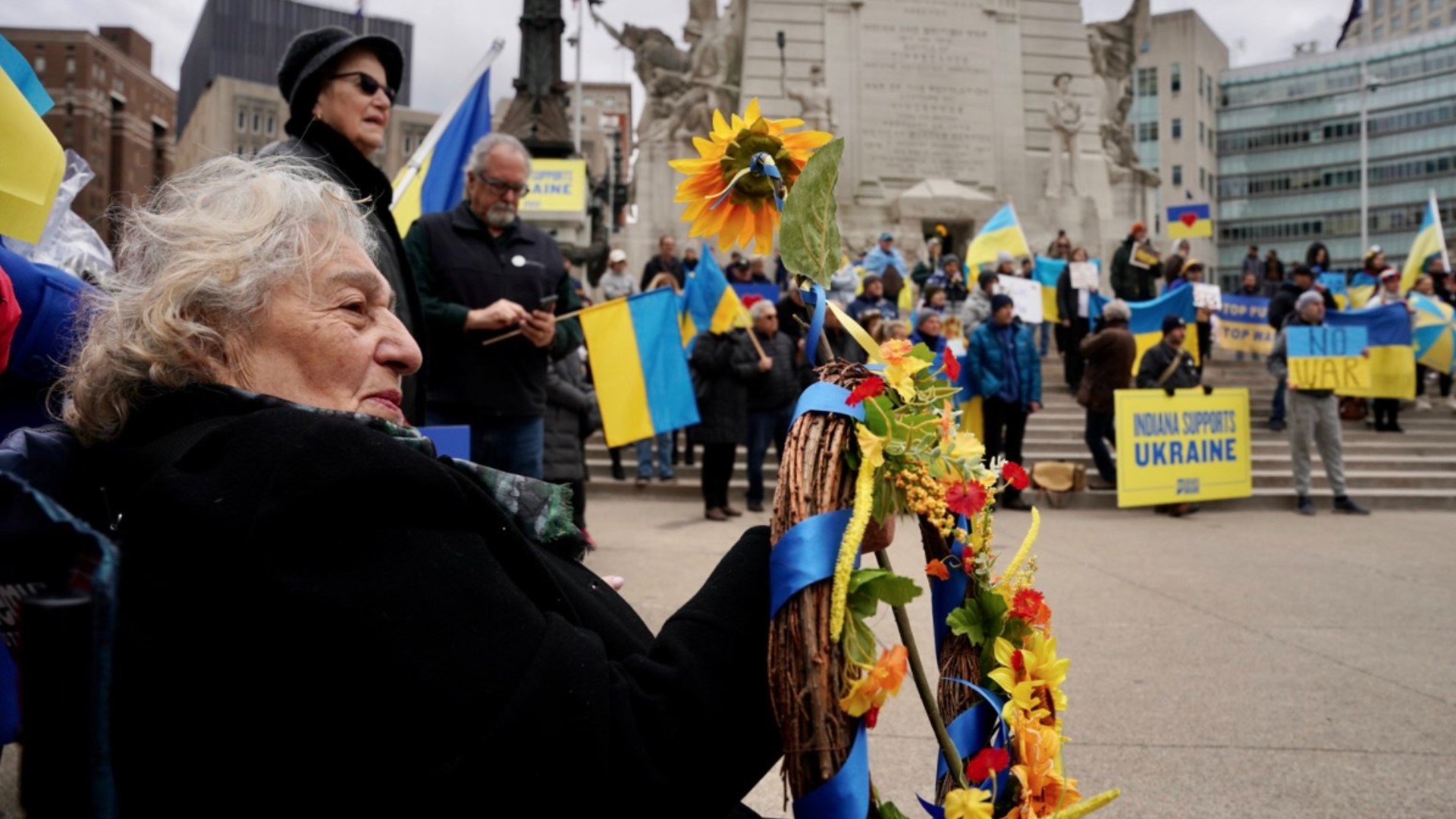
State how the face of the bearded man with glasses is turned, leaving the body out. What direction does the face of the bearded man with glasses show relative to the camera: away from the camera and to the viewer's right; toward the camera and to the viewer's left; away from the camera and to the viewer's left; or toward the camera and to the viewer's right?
toward the camera and to the viewer's right

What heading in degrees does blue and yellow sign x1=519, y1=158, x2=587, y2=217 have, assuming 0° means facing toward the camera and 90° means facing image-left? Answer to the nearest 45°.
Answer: approximately 0°

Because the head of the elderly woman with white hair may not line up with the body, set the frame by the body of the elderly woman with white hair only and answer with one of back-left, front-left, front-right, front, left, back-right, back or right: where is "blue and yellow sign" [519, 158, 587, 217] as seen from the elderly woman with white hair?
left

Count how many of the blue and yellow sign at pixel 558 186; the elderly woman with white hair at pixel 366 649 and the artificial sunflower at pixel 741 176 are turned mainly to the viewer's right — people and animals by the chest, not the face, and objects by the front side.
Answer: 1

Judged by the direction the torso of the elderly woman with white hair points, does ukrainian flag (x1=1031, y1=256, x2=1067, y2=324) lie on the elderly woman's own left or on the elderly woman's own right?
on the elderly woman's own left

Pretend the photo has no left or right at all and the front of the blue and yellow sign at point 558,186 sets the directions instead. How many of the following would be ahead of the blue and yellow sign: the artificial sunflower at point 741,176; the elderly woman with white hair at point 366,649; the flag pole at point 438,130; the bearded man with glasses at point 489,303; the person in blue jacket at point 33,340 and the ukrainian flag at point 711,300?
6

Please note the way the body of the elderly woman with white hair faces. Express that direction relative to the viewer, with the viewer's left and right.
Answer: facing to the right of the viewer

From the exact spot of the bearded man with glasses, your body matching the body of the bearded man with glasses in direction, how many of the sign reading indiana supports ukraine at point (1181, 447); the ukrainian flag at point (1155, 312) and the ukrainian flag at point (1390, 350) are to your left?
3

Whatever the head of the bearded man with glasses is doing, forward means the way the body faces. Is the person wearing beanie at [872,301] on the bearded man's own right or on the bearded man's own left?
on the bearded man's own left
